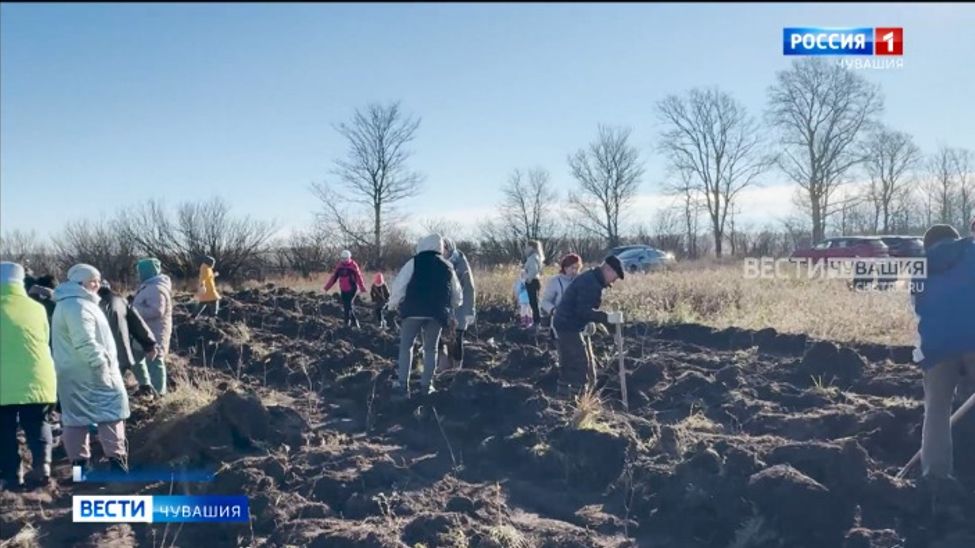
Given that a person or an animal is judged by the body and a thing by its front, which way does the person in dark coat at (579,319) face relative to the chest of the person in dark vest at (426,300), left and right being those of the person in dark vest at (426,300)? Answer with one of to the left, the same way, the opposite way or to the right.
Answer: to the right

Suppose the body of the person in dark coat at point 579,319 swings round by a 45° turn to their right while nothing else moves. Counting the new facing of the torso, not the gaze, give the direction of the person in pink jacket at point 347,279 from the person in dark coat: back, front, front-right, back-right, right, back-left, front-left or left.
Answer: back

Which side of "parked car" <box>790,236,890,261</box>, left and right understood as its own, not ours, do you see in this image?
left

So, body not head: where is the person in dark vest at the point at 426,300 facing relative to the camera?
away from the camera

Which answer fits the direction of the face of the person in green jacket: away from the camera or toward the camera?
away from the camera

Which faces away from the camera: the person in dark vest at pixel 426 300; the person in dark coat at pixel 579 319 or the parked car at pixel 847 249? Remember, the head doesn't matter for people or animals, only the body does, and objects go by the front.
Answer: the person in dark vest at pixel 426 300

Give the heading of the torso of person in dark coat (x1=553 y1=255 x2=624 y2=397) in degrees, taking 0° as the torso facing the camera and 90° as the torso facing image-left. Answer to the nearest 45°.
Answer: approximately 270°

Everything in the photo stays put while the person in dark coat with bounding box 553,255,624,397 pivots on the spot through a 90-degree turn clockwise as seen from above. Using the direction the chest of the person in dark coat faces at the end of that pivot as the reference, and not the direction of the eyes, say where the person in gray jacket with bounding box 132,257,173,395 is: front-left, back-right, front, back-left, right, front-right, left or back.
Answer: right

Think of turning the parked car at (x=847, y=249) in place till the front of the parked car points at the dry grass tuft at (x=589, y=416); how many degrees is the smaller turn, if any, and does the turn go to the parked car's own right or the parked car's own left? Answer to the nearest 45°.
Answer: approximately 90° to the parked car's own left

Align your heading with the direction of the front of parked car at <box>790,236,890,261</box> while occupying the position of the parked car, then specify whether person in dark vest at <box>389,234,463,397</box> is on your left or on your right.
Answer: on your left
